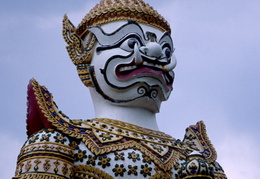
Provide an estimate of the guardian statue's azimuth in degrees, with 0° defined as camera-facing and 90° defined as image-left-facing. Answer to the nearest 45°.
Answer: approximately 315°
